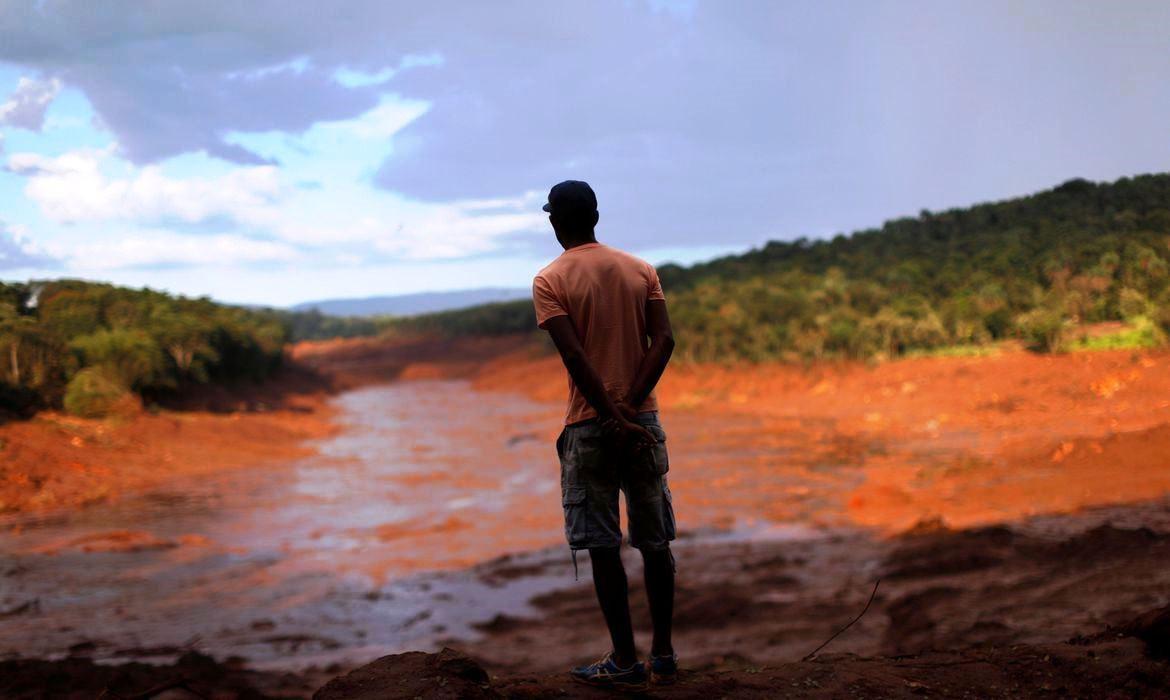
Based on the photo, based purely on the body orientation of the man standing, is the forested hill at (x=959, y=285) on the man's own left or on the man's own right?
on the man's own right

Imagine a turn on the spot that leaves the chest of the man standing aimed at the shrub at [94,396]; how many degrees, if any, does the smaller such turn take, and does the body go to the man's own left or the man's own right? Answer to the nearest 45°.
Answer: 0° — they already face it

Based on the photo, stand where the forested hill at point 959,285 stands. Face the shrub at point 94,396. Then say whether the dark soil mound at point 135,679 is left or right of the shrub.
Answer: left

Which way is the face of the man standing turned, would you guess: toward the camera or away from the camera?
away from the camera

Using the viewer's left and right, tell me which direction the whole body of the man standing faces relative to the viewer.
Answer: facing away from the viewer and to the left of the viewer
